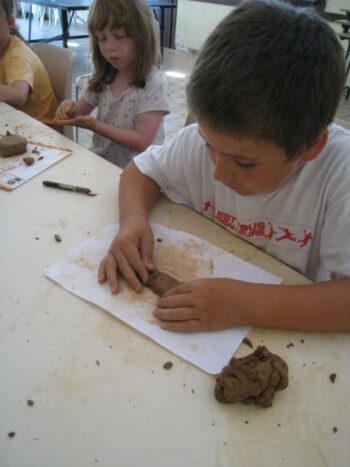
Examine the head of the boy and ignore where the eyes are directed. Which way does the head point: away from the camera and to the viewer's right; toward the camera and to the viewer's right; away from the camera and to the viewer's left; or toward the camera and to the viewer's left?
toward the camera and to the viewer's left

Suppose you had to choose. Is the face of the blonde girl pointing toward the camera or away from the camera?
toward the camera

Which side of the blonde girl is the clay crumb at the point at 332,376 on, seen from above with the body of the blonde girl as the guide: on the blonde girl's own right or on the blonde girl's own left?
on the blonde girl's own left

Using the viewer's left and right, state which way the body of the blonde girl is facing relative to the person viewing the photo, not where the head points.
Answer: facing the viewer and to the left of the viewer

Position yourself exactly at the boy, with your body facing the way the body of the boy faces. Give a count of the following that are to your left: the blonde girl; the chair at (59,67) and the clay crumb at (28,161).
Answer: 0

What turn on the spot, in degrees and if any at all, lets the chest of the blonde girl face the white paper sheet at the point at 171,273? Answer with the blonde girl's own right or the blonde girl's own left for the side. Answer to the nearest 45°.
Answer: approximately 45° to the blonde girl's own left

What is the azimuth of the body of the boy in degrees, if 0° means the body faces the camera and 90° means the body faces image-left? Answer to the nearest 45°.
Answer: approximately 45°

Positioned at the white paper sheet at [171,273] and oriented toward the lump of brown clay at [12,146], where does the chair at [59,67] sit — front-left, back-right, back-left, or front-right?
front-right

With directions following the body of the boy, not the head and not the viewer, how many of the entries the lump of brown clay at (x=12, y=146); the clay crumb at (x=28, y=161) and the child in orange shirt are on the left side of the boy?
0
